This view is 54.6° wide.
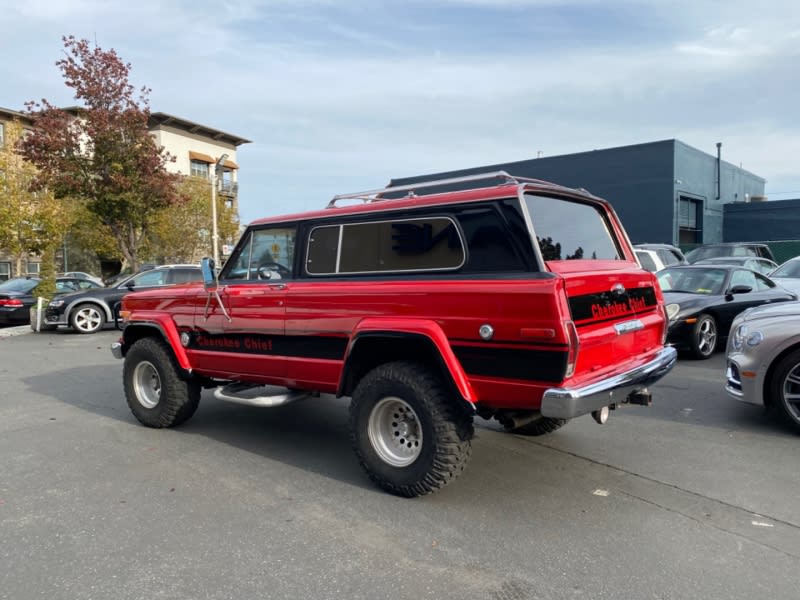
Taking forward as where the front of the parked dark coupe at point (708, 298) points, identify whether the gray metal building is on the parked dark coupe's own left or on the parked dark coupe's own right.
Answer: on the parked dark coupe's own right

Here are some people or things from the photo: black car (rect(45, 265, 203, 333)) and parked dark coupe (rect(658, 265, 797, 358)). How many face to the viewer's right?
0

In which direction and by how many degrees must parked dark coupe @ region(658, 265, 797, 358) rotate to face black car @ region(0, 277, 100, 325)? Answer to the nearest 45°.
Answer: approximately 45° to its right

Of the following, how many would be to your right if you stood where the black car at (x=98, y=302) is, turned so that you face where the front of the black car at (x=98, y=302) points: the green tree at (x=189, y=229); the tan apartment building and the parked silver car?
2

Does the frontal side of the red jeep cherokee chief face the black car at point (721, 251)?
no

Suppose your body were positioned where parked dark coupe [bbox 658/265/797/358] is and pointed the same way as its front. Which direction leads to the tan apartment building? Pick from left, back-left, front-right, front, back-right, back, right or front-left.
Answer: right

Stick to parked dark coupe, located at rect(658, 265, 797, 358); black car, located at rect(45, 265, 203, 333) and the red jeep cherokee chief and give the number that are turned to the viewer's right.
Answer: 0

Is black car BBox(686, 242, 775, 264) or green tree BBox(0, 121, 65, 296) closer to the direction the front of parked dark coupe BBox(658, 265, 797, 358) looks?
the green tree

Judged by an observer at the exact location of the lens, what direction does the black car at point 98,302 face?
facing to the left of the viewer

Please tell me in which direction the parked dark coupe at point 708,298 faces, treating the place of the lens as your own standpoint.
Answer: facing the viewer and to the left of the viewer

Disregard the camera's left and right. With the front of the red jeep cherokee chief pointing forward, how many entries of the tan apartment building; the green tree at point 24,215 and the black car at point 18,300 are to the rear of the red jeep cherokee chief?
0

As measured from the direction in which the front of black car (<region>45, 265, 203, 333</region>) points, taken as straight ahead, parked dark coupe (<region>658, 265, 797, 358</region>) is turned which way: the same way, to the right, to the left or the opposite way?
the same way

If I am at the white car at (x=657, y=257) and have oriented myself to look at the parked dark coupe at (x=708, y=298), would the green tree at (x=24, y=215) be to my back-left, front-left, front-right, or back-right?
back-right

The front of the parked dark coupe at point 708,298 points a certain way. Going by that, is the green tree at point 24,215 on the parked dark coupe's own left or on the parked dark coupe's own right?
on the parked dark coupe's own right

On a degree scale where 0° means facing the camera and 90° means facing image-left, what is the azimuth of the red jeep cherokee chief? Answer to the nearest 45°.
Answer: approximately 135°

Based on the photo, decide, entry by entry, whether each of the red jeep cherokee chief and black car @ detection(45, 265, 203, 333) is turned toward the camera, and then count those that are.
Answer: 0

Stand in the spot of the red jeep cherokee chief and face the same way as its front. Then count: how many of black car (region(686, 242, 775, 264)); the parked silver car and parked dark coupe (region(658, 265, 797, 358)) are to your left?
0
